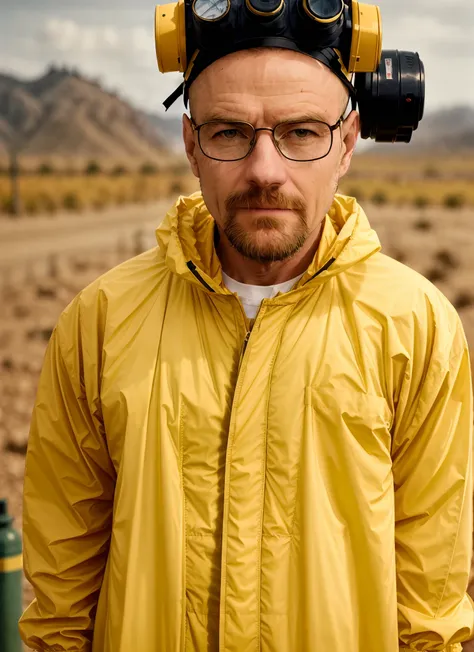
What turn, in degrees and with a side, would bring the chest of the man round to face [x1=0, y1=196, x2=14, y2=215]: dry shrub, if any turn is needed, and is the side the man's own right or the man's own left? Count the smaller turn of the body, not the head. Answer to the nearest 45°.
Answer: approximately 180°

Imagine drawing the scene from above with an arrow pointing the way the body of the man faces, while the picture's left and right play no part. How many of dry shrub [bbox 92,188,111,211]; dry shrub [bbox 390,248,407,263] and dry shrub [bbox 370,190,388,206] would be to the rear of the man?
3

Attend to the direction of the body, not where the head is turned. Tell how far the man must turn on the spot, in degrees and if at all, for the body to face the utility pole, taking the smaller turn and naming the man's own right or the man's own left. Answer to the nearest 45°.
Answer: approximately 180°

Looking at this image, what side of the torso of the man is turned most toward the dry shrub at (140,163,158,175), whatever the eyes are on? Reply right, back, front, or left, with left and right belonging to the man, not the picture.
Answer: back

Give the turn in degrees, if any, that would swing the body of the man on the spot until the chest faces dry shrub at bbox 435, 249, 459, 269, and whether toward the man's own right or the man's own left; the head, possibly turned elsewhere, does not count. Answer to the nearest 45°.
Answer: approximately 180°

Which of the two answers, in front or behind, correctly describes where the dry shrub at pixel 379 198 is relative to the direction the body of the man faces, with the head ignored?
behind

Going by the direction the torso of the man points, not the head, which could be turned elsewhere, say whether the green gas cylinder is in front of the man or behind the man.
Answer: behind

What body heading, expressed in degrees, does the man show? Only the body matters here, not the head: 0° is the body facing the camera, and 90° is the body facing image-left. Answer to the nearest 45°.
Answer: approximately 0°

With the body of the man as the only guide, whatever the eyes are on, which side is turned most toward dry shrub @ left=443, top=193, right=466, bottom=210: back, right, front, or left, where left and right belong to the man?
back

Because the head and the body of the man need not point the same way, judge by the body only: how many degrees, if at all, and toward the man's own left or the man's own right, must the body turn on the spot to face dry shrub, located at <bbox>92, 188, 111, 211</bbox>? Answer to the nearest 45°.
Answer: approximately 180°

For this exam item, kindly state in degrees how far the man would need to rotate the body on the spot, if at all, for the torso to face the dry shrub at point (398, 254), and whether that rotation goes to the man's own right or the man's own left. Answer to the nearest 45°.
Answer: approximately 180°
